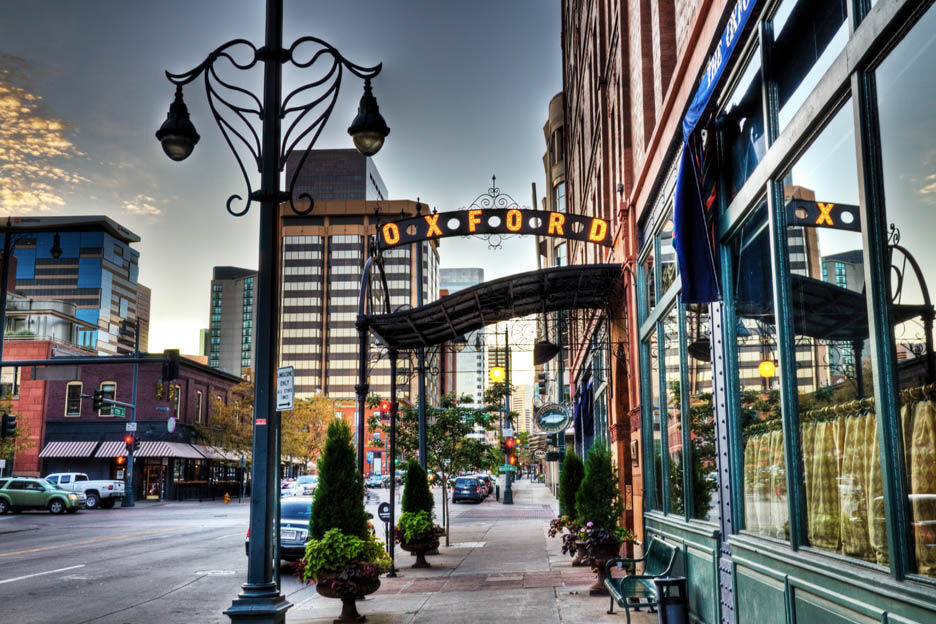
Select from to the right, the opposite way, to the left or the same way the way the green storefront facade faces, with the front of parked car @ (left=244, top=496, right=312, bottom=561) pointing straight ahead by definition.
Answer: to the left

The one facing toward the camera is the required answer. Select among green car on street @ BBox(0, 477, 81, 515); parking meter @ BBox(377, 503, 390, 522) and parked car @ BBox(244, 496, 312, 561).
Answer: the parking meter

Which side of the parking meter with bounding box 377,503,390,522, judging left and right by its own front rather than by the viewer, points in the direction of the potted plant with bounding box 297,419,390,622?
front

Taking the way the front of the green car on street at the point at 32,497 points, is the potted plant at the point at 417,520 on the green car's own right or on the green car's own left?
on the green car's own right

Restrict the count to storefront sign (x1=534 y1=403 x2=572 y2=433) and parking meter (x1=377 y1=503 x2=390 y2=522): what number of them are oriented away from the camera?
0

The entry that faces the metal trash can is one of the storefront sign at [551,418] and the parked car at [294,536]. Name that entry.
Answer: the storefront sign

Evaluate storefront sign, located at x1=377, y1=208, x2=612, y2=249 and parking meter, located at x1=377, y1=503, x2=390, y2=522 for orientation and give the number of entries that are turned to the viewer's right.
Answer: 0

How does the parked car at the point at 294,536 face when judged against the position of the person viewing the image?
facing away from the viewer

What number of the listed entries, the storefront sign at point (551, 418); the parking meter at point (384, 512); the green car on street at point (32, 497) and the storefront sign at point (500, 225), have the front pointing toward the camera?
3

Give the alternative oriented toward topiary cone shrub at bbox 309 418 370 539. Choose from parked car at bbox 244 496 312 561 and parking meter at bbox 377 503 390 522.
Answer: the parking meter
